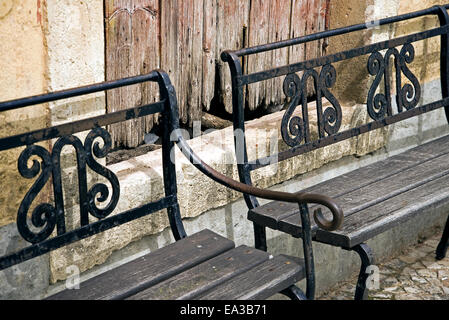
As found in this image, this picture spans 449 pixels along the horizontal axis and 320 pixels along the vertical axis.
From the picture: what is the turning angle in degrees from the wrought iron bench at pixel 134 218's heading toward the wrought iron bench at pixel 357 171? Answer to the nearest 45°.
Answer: approximately 90° to its left

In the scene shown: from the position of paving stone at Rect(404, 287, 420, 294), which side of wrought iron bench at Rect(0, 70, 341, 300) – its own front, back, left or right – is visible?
left

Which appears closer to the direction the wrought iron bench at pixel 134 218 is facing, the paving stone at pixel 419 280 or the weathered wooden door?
the paving stone

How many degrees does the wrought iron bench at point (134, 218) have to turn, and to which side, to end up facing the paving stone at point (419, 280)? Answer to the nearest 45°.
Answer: approximately 90° to its left

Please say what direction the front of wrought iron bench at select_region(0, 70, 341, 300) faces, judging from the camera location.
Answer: facing the viewer and to the right of the viewer

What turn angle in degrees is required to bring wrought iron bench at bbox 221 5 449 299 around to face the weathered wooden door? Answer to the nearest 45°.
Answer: approximately 135° to its right
